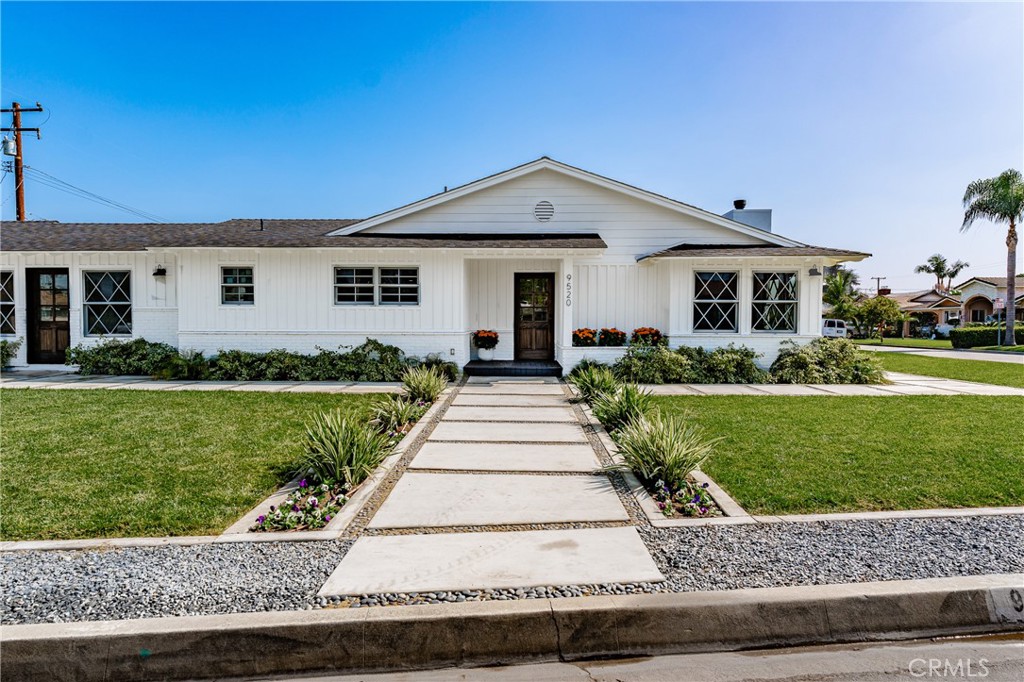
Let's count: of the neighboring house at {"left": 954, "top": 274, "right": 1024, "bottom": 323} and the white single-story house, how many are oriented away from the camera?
0

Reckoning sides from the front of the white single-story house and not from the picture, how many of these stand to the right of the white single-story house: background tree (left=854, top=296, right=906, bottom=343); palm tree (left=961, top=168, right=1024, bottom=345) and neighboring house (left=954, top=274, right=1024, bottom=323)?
0

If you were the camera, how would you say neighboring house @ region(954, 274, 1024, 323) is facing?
facing the viewer and to the left of the viewer

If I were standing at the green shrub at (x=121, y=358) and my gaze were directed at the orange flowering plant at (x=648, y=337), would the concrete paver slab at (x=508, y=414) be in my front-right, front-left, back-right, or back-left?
front-right

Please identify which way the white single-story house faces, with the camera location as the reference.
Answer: facing the viewer

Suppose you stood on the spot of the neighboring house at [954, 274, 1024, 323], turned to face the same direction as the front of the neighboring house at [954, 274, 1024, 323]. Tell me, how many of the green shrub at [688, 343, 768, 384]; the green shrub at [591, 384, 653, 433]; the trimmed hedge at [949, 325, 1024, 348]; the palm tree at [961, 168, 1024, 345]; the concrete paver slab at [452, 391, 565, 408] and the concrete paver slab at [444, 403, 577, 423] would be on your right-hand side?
0

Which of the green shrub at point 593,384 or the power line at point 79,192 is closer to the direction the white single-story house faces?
the green shrub

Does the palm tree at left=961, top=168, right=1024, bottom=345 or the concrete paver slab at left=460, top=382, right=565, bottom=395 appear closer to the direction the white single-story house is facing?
the concrete paver slab

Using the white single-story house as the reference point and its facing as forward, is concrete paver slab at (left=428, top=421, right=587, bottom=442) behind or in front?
in front

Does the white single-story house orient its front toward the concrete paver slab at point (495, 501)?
yes

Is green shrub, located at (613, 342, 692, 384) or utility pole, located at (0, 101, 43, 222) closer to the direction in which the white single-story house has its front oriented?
the green shrub

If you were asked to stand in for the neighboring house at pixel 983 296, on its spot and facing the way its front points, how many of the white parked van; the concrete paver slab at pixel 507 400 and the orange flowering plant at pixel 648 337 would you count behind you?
0

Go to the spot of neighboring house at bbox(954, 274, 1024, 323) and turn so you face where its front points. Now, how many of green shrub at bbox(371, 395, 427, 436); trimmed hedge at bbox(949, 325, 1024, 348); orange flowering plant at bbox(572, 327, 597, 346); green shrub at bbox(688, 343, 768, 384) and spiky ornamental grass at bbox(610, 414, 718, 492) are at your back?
0

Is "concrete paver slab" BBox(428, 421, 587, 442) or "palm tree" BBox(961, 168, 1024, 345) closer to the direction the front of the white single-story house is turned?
the concrete paver slab
